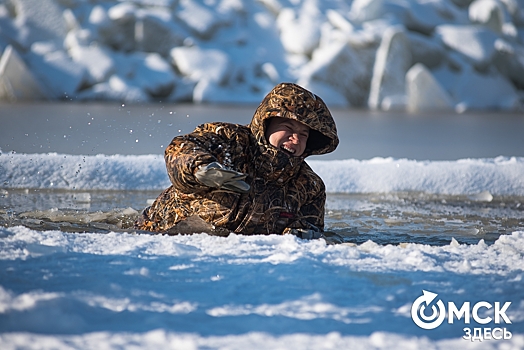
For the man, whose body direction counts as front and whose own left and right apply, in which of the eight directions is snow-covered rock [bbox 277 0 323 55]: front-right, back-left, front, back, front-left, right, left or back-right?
back-left

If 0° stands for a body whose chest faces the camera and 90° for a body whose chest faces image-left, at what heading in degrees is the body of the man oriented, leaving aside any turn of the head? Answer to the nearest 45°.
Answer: approximately 315°

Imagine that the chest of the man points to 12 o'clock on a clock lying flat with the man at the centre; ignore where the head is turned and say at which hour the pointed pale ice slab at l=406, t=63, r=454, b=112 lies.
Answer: The pointed pale ice slab is roughly at 8 o'clock from the man.

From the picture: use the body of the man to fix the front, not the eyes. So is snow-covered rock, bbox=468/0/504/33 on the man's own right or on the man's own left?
on the man's own left

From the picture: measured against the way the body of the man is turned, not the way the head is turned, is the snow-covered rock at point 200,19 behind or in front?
behind

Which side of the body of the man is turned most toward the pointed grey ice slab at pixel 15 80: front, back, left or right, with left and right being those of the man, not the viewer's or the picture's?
back

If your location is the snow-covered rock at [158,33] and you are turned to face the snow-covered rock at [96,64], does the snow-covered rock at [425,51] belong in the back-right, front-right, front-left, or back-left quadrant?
back-left
